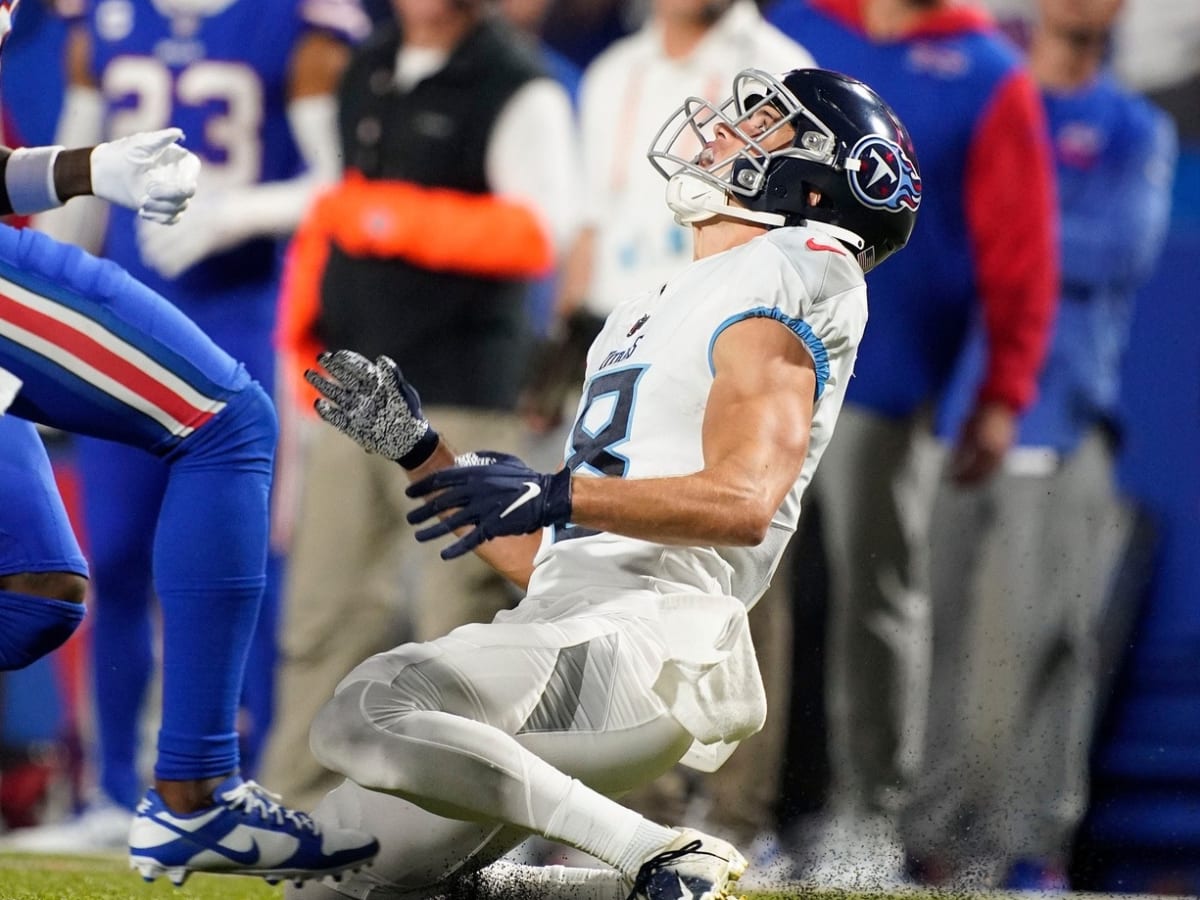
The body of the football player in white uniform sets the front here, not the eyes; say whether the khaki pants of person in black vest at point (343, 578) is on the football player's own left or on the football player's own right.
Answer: on the football player's own right

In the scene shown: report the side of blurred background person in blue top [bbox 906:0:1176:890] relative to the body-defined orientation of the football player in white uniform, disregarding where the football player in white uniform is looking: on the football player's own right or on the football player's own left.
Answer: on the football player's own right

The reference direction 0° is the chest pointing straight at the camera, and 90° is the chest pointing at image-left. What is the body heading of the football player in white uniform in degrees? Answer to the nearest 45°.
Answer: approximately 90°

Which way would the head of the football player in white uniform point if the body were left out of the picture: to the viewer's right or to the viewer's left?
to the viewer's left

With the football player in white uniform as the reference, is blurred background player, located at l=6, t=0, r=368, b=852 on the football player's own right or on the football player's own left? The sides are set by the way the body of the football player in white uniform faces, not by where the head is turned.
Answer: on the football player's own right

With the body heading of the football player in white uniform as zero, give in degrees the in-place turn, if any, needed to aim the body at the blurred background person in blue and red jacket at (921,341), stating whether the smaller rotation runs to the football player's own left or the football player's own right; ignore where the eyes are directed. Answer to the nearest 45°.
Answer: approximately 90° to the football player's own right
